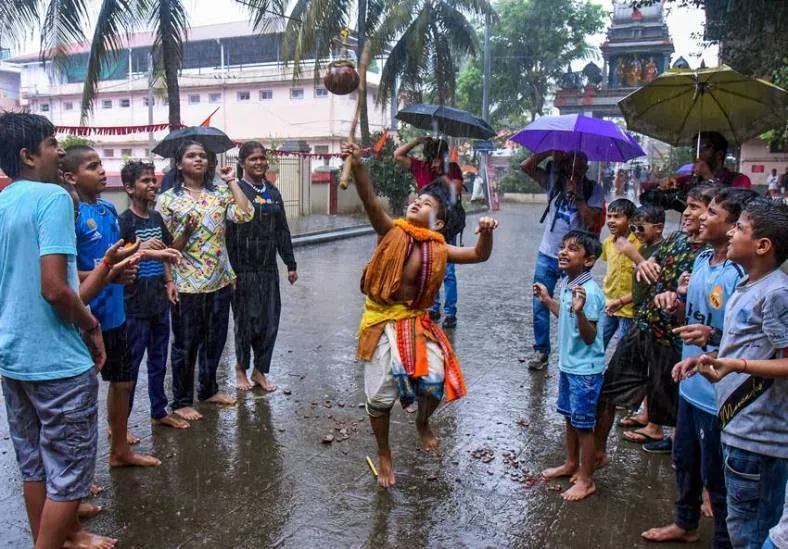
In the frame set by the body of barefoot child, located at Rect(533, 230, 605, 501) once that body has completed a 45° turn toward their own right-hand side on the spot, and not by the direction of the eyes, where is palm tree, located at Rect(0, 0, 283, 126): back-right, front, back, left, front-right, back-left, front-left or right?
front-right

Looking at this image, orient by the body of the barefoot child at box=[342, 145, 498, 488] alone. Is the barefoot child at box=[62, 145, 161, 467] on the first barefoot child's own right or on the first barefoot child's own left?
on the first barefoot child's own right

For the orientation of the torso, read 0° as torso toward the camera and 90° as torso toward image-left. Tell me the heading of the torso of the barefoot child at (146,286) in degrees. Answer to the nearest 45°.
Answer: approximately 315°

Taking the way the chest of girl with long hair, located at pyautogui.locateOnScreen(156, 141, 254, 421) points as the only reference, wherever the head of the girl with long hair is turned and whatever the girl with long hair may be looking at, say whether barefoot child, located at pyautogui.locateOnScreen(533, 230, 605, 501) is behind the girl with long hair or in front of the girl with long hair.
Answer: in front

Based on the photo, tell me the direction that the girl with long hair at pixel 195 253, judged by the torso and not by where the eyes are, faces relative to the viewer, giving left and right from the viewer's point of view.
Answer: facing the viewer and to the right of the viewer

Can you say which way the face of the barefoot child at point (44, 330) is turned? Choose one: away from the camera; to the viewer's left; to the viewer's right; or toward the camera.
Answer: to the viewer's right

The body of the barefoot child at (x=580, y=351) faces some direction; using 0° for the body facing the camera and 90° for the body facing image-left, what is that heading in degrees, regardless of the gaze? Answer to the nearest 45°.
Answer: approximately 45°

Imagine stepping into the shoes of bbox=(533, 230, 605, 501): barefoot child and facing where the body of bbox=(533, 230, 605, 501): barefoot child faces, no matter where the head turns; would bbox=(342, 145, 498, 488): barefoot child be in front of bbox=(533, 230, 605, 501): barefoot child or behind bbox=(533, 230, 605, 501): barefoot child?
in front

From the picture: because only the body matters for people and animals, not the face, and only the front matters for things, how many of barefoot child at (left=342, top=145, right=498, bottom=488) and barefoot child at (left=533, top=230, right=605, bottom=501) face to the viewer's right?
0

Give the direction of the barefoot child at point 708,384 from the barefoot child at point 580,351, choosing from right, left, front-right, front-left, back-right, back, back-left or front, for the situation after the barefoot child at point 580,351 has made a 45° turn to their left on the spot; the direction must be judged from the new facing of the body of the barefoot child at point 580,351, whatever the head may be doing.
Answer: front-left

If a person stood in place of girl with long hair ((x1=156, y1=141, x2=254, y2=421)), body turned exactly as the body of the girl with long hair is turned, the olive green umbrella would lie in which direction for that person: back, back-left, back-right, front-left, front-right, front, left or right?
front-left

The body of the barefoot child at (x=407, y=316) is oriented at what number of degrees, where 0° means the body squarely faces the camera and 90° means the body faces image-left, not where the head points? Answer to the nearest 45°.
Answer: approximately 0°

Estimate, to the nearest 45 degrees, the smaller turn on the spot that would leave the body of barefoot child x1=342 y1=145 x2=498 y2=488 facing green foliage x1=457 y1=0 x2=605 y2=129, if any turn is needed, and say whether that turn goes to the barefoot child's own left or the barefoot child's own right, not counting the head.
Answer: approximately 180°
